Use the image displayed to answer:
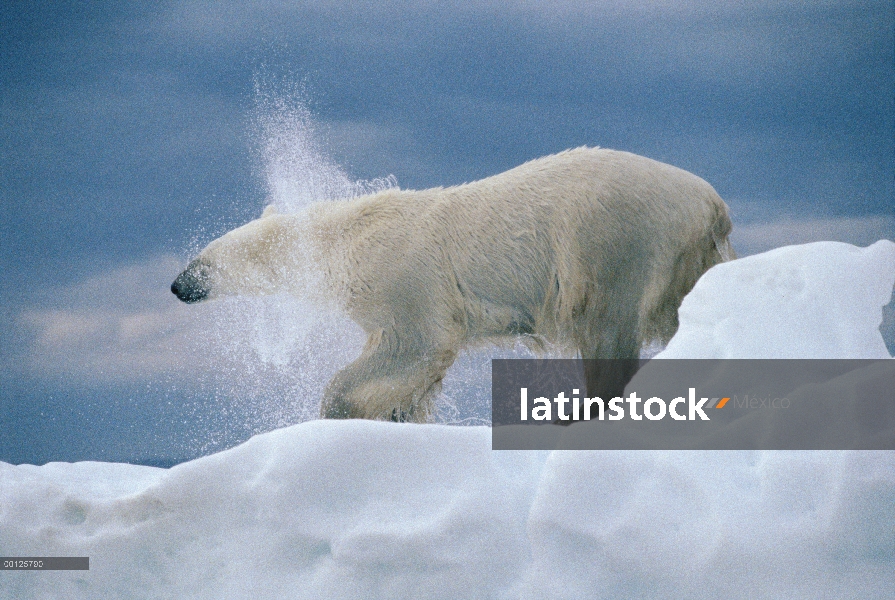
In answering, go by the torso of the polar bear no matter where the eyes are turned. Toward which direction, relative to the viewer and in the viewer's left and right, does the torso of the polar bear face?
facing to the left of the viewer
